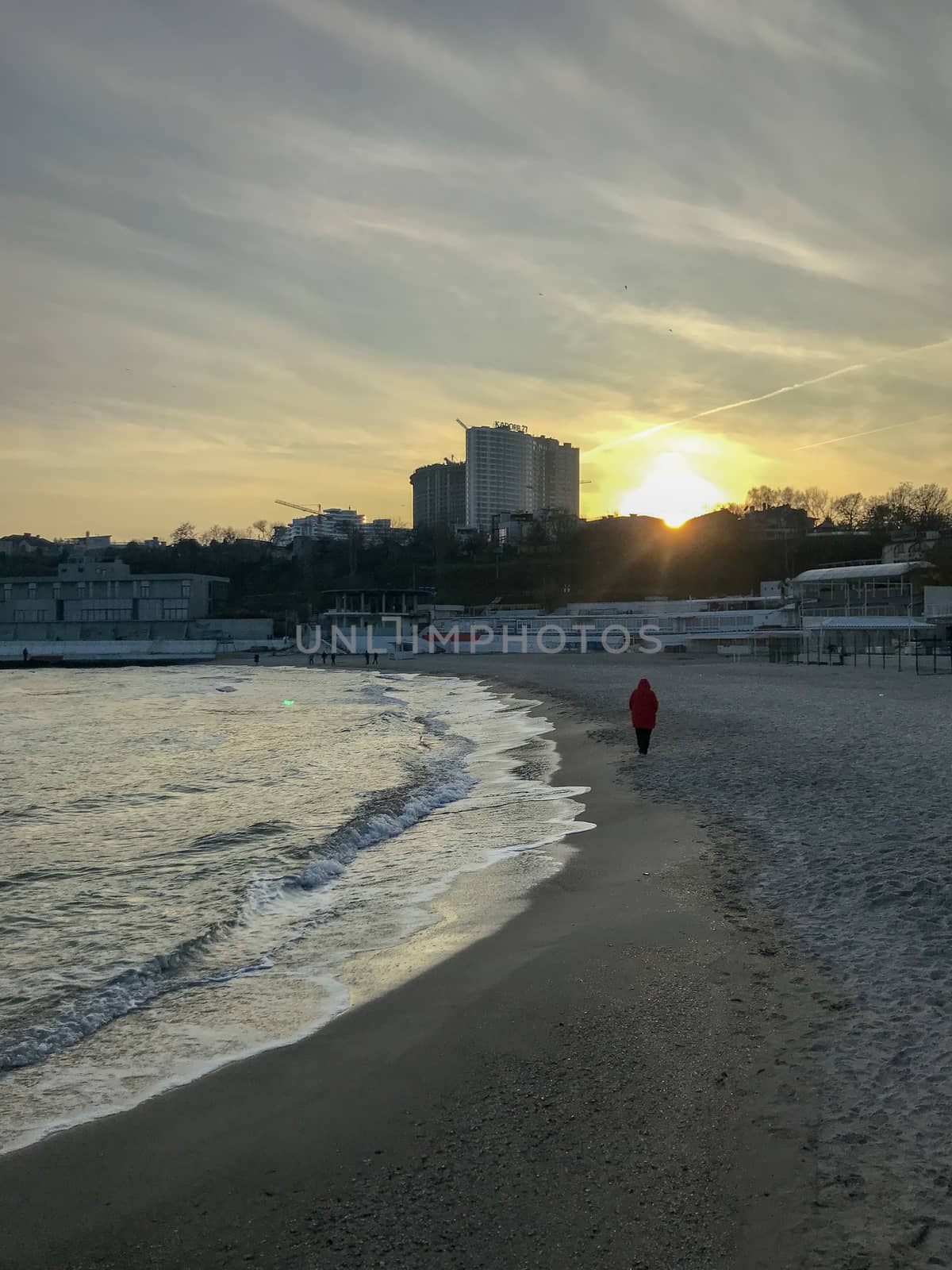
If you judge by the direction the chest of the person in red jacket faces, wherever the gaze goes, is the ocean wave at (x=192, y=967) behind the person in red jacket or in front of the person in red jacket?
behind

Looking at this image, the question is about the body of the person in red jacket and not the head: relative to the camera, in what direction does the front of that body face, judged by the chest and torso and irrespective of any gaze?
away from the camera
